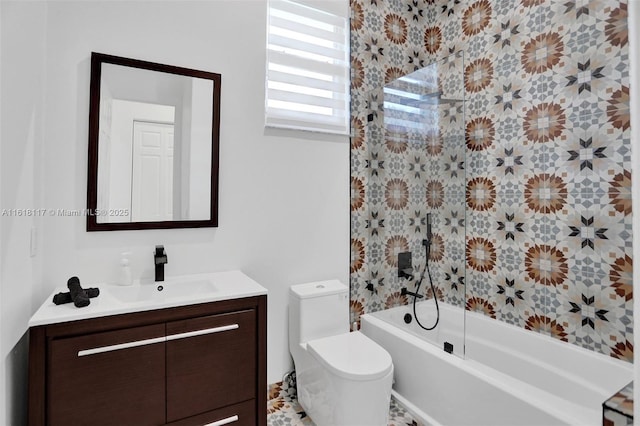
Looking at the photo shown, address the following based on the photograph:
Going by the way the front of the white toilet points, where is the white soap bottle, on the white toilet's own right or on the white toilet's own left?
on the white toilet's own right

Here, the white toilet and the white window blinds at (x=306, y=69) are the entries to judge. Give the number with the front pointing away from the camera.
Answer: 0

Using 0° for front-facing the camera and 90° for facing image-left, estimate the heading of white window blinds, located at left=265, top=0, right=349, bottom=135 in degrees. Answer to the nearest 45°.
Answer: approximately 315°

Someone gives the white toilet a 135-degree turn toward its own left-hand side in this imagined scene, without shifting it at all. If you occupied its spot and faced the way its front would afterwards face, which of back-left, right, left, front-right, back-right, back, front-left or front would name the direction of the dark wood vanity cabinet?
back-left

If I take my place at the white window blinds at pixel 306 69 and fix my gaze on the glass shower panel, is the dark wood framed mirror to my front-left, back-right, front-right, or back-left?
back-right
